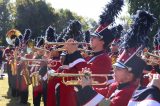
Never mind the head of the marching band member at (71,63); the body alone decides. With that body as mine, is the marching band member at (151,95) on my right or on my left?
on my left

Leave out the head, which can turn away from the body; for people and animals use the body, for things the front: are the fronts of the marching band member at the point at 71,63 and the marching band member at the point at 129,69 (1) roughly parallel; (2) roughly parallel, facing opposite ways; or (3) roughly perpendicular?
roughly parallel

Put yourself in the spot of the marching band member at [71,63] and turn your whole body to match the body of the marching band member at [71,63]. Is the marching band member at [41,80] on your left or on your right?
on your right

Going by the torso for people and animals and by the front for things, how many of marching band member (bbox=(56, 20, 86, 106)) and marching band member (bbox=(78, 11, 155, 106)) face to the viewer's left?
2

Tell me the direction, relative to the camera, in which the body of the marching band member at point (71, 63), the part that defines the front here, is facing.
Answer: to the viewer's left

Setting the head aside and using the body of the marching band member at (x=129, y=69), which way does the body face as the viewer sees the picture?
to the viewer's left

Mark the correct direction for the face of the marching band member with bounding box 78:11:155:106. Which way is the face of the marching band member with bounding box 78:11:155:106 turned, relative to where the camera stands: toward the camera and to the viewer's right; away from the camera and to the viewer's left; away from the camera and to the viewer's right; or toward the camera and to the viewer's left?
toward the camera and to the viewer's left

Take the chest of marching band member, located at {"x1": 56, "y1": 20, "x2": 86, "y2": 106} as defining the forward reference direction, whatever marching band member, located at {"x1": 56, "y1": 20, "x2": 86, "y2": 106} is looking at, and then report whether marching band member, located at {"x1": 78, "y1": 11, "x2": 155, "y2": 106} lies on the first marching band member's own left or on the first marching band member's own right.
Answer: on the first marching band member's own left
